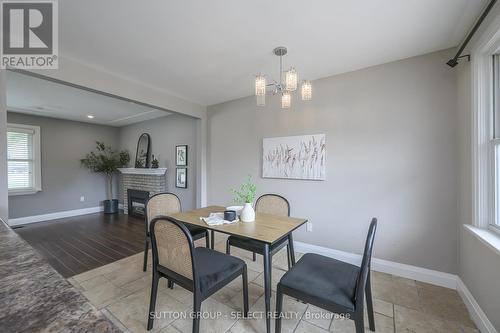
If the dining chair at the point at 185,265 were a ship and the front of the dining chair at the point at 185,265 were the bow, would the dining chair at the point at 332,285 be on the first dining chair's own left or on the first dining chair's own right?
on the first dining chair's own right

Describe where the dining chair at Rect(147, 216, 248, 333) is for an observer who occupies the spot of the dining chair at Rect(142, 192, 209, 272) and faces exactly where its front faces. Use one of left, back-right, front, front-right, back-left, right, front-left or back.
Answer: back-right

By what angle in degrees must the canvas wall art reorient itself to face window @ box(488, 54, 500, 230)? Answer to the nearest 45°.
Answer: approximately 90° to its left

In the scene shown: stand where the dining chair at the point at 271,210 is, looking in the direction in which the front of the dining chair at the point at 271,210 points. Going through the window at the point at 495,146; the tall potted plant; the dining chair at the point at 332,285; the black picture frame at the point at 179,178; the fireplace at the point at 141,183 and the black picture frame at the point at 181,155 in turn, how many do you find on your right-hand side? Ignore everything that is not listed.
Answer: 4

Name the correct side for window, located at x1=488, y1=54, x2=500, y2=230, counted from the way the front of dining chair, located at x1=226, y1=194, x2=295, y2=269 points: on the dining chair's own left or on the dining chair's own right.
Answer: on the dining chair's own left

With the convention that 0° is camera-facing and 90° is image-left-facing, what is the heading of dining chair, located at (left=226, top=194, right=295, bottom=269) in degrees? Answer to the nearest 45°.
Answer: approximately 45°

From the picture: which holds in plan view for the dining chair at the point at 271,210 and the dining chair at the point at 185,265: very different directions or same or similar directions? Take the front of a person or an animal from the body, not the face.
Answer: very different directions
